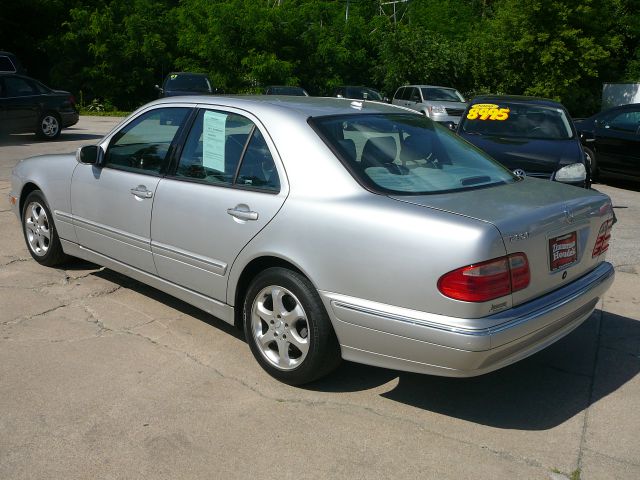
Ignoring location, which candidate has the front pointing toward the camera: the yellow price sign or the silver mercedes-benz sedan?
the yellow price sign

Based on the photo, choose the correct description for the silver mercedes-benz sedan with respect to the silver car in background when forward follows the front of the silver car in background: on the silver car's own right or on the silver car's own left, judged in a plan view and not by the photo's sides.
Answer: on the silver car's own right

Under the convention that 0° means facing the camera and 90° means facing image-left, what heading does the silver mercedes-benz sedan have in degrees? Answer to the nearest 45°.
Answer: approximately 135°

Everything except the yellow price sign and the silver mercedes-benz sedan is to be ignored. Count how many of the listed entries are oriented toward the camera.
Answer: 1

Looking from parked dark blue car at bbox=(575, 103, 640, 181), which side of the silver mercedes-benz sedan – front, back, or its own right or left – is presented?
right

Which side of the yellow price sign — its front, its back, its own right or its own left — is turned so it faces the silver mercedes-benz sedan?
front

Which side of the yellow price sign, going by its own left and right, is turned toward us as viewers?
front

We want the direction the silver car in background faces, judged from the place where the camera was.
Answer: facing the viewer and to the right of the viewer

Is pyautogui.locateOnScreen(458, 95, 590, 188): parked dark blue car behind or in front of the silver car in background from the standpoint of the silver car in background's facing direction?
in front

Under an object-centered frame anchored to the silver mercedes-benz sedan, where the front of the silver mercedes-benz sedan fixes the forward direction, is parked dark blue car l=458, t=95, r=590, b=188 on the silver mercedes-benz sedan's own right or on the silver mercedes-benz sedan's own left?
on the silver mercedes-benz sedan's own right

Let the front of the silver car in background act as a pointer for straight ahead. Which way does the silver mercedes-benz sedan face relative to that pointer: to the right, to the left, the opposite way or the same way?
the opposite way

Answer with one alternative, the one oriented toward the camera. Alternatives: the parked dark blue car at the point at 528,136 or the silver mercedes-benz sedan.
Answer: the parked dark blue car

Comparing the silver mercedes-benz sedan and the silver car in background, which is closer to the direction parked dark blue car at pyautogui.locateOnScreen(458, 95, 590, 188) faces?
the silver mercedes-benz sedan

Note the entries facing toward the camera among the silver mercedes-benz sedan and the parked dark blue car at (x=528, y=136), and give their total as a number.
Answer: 1

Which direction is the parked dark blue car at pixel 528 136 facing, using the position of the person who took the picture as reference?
facing the viewer
